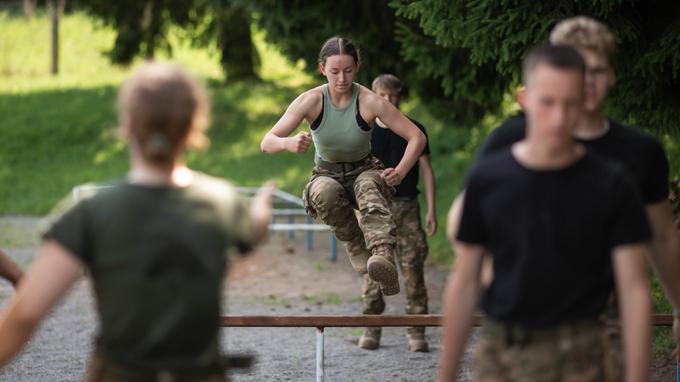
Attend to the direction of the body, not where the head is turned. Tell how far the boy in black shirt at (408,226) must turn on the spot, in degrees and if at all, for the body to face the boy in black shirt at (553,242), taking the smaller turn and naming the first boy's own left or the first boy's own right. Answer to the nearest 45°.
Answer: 0° — they already face them

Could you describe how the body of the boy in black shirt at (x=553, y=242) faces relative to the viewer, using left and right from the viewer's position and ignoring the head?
facing the viewer

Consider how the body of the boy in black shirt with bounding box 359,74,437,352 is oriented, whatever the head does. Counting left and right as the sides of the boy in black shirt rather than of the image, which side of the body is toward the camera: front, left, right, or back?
front

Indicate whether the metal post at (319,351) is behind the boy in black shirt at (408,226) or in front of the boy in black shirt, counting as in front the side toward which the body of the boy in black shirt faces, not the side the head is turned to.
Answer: in front

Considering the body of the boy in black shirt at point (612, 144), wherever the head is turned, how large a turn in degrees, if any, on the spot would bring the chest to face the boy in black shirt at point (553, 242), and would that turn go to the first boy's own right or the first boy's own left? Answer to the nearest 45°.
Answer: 0° — they already face them

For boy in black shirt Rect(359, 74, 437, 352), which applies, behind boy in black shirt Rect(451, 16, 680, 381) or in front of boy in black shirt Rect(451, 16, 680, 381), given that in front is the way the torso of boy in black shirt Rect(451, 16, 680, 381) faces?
behind

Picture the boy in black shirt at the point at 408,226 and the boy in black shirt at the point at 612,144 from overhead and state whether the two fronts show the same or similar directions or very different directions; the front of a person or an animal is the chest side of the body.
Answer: same or similar directions

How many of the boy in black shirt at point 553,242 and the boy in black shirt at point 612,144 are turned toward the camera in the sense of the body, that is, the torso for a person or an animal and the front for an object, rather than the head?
2

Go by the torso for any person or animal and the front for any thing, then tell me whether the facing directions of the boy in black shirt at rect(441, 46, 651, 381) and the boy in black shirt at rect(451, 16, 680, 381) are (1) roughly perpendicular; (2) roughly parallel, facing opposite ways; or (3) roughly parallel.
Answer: roughly parallel

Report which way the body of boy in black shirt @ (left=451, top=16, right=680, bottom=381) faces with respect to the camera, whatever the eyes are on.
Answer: toward the camera
